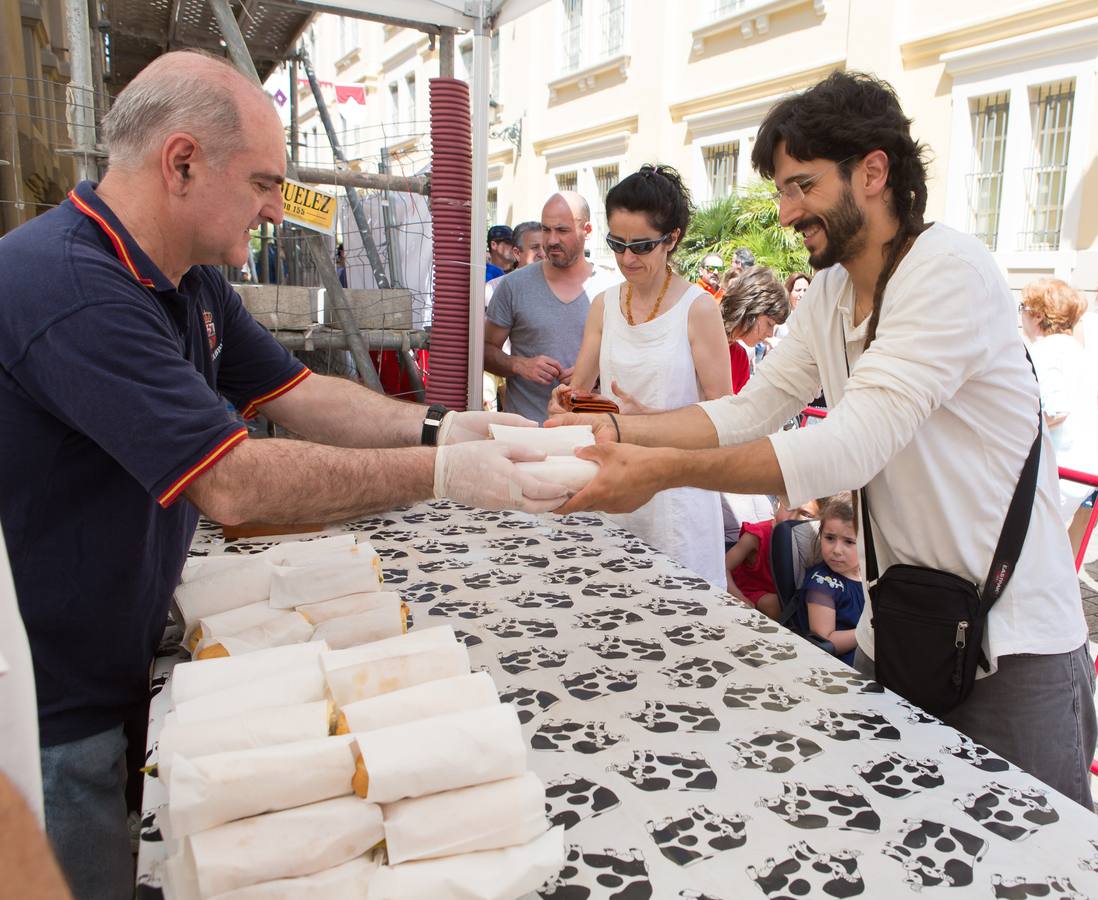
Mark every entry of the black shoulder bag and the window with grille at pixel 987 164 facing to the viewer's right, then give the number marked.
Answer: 0

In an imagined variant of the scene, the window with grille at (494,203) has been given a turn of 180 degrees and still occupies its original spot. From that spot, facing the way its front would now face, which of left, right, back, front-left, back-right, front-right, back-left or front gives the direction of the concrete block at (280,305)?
back-right

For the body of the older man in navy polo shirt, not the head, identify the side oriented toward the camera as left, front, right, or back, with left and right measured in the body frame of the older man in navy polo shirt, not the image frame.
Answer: right

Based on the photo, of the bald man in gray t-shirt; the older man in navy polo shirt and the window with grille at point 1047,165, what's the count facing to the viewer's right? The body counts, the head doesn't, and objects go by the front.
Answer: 1

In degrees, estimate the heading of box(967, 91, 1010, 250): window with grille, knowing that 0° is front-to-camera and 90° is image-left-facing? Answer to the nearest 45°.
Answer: approximately 45°

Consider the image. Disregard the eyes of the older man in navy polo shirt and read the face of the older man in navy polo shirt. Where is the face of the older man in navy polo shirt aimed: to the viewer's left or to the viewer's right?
to the viewer's right

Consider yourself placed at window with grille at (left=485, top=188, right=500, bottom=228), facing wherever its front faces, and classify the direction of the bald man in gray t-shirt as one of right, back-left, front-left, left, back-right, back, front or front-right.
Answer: front-left

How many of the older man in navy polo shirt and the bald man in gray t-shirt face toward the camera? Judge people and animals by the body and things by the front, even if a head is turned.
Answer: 1

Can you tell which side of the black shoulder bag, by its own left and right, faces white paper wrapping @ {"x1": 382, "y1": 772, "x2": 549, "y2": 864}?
front

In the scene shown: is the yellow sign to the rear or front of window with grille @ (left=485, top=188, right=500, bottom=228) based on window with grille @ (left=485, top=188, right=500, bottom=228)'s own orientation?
to the front

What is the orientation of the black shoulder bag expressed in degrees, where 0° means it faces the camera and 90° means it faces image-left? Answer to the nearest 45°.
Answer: approximately 45°

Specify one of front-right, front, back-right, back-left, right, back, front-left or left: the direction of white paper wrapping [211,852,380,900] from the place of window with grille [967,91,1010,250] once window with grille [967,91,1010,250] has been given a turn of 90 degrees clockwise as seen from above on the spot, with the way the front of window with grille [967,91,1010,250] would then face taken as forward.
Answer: back-left
